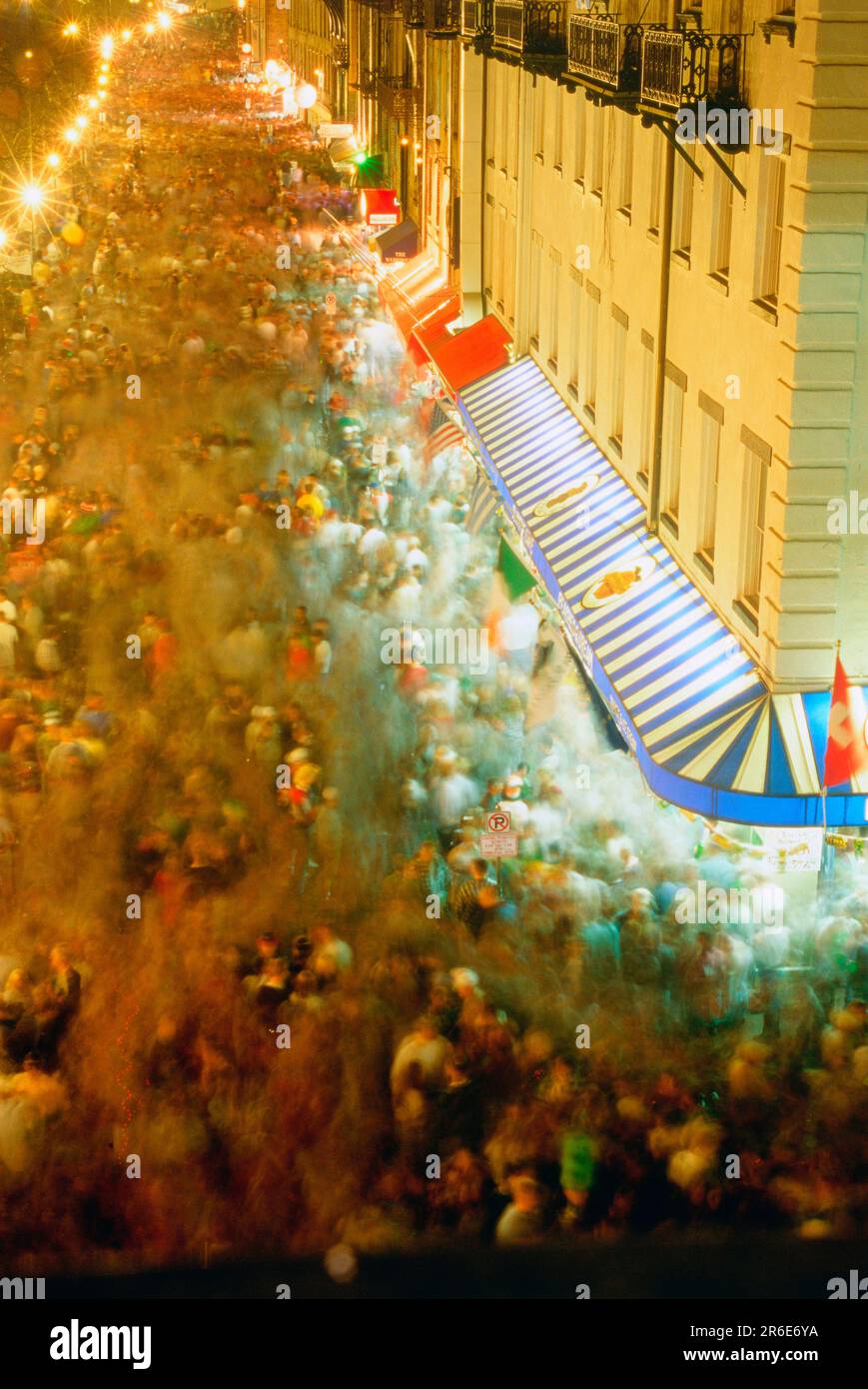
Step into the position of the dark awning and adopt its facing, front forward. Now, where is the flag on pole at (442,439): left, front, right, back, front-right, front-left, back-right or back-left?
left

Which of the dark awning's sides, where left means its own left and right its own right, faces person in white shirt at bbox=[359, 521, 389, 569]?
left

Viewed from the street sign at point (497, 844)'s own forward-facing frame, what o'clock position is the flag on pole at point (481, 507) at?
The flag on pole is roughly at 6 o'clock from the street sign.

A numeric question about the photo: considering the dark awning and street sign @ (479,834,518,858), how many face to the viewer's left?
1

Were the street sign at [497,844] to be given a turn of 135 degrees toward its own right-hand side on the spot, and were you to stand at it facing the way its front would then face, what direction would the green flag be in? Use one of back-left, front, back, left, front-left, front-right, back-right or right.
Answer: front-right

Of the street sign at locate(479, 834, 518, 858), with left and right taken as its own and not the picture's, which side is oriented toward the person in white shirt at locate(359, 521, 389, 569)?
back

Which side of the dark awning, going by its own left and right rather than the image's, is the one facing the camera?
left

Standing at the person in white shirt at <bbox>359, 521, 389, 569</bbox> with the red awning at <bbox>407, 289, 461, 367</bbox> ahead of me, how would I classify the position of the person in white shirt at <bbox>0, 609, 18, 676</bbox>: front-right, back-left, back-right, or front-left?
back-left

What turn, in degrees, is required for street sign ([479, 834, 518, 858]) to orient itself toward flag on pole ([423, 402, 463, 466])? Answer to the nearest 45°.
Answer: approximately 180°

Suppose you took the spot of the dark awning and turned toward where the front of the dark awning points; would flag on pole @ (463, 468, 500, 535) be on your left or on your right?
on your left

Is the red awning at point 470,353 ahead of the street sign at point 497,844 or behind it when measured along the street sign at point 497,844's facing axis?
behind

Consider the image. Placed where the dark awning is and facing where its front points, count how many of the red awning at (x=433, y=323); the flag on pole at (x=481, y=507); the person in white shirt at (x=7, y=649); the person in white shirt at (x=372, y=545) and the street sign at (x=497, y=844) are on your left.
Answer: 5

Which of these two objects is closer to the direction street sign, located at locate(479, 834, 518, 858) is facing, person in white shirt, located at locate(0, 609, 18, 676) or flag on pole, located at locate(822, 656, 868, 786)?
the flag on pole

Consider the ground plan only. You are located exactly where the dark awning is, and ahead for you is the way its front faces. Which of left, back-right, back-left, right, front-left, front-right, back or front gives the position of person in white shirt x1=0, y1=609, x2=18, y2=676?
left

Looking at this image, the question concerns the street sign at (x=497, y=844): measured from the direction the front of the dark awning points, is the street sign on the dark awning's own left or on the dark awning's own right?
on the dark awning's own left
